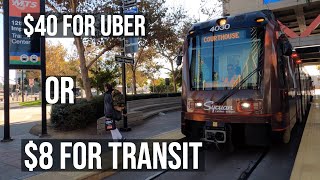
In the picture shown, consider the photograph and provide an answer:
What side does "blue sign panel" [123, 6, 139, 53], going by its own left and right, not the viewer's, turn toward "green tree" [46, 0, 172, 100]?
back

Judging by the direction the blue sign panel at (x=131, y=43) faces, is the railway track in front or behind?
in front

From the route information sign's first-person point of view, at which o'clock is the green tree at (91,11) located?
The green tree is roughly at 7 o'clock from the route information sign.

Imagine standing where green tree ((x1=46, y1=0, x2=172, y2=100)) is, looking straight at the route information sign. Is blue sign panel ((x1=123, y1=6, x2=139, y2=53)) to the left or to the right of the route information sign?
left

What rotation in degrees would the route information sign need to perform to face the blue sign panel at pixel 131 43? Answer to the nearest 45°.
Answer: approximately 90° to its left

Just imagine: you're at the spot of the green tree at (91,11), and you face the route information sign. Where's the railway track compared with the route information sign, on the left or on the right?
left

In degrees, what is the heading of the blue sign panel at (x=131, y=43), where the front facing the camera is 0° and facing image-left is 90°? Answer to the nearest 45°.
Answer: approximately 0°

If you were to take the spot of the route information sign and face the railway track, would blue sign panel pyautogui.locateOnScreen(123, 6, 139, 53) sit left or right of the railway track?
left

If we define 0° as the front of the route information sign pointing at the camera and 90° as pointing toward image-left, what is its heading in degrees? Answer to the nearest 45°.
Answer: approximately 0°

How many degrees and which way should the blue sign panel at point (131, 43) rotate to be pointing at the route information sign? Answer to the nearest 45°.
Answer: approximately 90° to its right

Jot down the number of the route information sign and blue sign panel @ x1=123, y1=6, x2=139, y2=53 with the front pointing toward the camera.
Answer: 2

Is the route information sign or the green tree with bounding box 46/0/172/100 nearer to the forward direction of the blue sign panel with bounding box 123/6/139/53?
the route information sign
